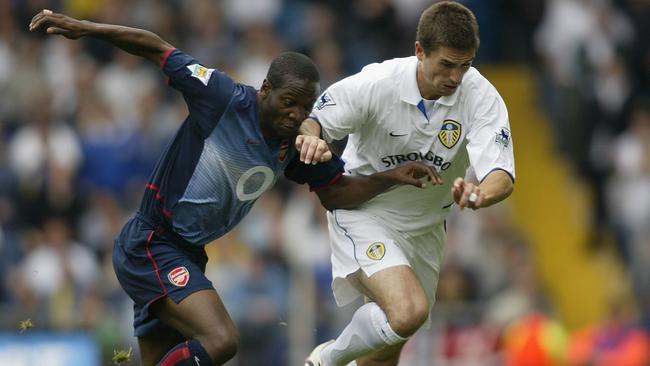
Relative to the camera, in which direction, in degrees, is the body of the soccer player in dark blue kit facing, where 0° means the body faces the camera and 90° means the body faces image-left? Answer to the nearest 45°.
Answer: approximately 315°

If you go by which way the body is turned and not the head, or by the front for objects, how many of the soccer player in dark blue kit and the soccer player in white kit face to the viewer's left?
0

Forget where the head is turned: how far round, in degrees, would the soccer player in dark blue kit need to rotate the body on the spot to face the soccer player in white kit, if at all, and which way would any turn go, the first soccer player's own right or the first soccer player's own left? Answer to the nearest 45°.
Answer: approximately 45° to the first soccer player's own left

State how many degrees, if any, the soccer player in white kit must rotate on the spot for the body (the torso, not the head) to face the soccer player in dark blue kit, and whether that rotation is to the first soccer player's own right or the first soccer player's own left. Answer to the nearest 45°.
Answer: approximately 135° to the first soccer player's own right

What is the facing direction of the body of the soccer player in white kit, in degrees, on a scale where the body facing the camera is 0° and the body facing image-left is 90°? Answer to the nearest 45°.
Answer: approximately 315°
